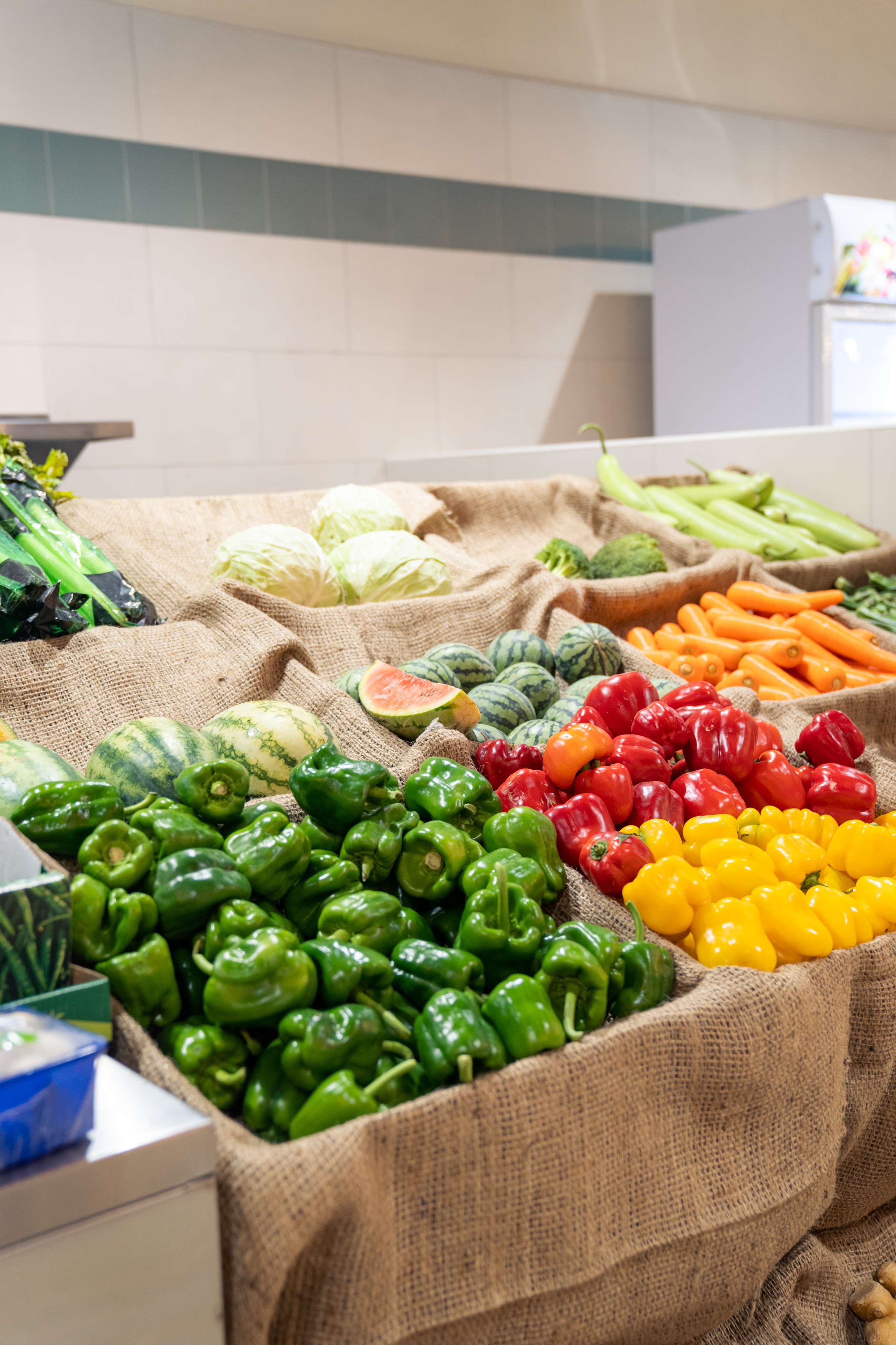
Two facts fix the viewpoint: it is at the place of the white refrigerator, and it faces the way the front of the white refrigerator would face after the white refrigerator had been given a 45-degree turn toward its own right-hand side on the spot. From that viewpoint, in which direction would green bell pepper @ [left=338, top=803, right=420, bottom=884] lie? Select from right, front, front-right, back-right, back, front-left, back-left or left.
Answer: front

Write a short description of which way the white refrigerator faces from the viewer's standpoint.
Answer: facing the viewer and to the right of the viewer

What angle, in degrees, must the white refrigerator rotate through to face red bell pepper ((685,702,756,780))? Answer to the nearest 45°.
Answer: approximately 45° to its right

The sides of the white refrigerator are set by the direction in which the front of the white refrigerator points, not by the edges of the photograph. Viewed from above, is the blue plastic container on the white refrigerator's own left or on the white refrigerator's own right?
on the white refrigerator's own right

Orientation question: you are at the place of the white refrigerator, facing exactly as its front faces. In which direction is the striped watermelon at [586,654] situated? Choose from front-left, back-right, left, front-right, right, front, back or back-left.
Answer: front-right

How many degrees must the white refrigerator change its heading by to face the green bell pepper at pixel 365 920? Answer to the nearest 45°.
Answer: approximately 45° to its right

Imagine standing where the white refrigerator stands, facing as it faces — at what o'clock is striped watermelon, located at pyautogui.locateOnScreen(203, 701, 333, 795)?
The striped watermelon is roughly at 2 o'clock from the white refrigerator.

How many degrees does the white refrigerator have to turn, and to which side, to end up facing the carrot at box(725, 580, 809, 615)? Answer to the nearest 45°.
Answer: approximately 45° to its right

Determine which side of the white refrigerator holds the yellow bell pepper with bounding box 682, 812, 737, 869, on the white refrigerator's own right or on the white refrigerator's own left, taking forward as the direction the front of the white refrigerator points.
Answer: on the white refrigerator's own right

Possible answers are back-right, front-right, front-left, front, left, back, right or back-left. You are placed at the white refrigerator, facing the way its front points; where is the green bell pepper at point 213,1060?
front-right

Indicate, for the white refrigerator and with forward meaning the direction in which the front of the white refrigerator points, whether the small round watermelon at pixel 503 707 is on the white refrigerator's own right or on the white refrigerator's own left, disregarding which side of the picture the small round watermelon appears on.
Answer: on the white refrigerator's own right

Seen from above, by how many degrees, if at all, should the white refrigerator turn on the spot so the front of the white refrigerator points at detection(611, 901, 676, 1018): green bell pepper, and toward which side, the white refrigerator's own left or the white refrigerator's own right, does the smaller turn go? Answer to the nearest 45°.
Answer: approximately 45° to the white refrigerator's own right

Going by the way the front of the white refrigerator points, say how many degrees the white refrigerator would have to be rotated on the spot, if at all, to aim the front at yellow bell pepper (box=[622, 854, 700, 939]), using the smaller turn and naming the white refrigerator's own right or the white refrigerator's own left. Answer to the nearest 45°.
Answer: approximately 45° to the white refrigerator's own right
